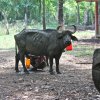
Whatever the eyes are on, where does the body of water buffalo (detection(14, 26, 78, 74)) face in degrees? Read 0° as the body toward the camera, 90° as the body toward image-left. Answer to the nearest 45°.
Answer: approximately 270°
